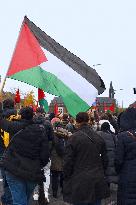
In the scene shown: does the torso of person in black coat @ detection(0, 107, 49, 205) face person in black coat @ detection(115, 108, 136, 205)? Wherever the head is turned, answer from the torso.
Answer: no

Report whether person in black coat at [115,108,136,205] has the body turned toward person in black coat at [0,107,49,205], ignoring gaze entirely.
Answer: no

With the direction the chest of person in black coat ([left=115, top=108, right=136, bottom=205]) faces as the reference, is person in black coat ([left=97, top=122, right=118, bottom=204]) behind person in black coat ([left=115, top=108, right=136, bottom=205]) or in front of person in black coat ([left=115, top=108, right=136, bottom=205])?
in front

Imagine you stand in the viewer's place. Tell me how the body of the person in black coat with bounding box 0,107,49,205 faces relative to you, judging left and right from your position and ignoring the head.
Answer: facing away from the viewer

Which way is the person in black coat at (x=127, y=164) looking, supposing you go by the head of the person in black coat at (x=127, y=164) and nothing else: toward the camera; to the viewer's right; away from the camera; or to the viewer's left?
away from the camera

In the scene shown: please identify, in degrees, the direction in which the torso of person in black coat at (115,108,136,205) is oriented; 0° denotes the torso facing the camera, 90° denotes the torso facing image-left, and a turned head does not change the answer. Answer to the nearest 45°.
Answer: approximately 180°

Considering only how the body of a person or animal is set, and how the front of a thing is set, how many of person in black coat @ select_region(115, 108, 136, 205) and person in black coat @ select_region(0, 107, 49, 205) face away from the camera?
2

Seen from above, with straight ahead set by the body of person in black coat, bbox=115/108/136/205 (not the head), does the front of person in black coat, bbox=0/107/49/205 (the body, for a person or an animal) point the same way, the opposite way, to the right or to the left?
the same way

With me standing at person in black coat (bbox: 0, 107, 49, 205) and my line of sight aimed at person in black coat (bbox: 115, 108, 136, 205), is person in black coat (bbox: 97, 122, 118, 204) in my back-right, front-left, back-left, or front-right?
front-left
